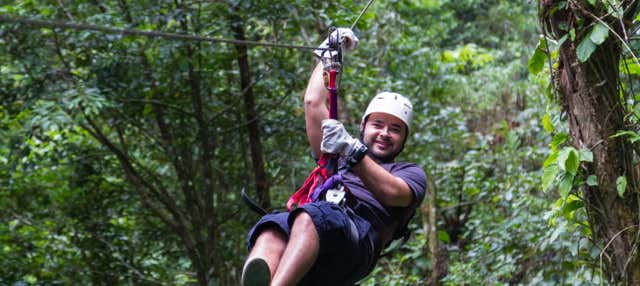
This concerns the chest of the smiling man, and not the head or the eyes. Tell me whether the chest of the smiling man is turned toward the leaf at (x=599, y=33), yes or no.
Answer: no

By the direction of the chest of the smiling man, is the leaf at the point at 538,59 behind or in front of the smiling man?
behind

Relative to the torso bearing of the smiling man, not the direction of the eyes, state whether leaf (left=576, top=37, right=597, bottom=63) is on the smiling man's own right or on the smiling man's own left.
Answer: on the smiling man's own left

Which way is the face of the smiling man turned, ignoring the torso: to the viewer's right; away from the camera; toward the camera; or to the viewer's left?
toward the camera

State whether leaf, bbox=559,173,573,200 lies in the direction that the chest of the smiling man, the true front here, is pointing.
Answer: no

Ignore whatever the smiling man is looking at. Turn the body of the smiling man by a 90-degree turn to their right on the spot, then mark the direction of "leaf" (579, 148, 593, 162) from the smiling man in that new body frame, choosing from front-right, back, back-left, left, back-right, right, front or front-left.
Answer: back-right

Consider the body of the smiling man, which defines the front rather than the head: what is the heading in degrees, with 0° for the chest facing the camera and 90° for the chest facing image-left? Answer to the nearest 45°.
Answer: approximately 45°

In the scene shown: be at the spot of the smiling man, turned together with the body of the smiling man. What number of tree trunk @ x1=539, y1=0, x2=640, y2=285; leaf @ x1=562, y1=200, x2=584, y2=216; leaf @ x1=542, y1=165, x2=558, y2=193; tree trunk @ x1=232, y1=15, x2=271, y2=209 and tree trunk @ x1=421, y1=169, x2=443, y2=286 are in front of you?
0

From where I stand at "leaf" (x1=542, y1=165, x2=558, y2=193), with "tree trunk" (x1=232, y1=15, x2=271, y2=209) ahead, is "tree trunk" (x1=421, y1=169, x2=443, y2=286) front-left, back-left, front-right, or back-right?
front-right

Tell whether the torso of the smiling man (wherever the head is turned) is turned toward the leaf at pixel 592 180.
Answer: no

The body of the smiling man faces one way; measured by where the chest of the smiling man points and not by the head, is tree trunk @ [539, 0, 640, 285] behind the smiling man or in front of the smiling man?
behind

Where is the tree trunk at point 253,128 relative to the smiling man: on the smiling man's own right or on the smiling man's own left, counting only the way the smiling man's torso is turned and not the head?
on the smiling man's own right

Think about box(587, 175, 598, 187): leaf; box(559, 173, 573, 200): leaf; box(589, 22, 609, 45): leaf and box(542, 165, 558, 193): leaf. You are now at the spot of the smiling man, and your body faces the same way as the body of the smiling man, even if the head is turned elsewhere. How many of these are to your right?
0
